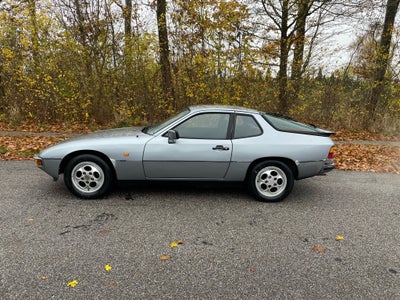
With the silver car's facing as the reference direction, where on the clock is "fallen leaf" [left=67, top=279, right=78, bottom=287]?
The fallen leaf is roughly at 10 o'clock from the silver car.

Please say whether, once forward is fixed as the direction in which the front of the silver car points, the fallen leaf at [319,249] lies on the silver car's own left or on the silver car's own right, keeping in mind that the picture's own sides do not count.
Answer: on the silver car's own left

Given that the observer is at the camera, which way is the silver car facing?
facing to the left of the viewer

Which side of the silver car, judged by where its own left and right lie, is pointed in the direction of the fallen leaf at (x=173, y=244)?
left

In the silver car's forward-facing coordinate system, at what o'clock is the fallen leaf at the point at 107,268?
The fallen leaf is roughly at 10 o'clock from the silver car.
